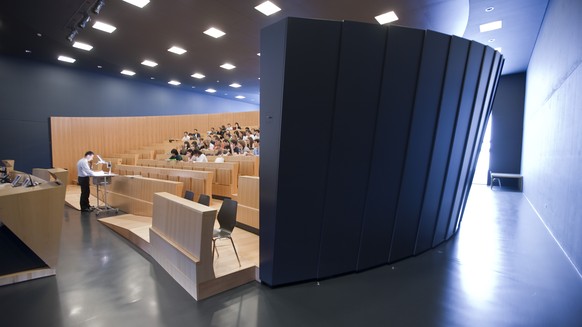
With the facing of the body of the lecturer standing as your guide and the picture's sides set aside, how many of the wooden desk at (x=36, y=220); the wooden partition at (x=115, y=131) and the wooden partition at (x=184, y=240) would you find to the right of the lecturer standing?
2

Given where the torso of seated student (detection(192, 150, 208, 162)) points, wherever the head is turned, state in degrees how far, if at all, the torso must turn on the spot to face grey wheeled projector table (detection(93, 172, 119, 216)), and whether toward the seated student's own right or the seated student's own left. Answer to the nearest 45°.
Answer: approximately 45° to the seated student's own right

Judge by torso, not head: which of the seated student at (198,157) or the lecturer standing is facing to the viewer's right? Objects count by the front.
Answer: the lecturer standing

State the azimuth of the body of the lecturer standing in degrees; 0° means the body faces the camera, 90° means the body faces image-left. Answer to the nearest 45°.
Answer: approximately 270°
